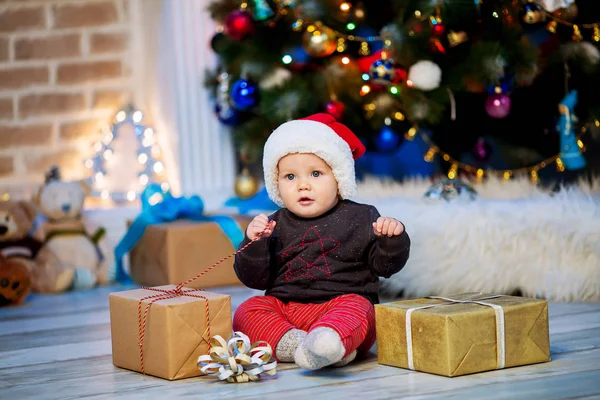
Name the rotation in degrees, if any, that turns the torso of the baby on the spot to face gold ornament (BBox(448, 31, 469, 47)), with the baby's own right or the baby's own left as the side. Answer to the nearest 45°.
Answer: approximately 135° to the baby's own left

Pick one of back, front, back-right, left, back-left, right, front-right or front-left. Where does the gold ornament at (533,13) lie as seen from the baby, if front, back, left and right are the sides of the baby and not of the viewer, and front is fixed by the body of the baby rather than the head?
back-left

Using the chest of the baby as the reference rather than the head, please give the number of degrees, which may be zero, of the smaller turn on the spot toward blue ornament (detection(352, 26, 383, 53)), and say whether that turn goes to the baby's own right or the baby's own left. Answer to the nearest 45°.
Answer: approximately 180°

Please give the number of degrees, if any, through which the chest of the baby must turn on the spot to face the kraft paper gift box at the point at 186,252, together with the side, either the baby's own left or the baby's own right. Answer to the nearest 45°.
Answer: approximately 135° to the baby's own right

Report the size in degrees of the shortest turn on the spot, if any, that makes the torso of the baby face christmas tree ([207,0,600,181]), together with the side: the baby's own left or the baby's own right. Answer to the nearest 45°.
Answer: approximately 180°

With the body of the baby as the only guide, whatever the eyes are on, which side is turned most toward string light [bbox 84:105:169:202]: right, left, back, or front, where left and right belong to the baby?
back

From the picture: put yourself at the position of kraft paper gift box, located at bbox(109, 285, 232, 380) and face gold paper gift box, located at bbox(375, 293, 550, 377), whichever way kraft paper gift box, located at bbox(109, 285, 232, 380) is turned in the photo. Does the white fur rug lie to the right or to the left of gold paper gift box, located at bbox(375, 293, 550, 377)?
left

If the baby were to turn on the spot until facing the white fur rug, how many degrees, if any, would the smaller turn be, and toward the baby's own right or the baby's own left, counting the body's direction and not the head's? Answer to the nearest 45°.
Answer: approximately 135° to the baby's own left

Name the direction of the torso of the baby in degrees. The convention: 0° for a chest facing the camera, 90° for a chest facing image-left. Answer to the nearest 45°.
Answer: approximately 0°

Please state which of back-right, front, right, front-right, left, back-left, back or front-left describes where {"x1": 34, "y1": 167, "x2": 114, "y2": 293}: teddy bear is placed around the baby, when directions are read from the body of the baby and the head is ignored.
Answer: back-right

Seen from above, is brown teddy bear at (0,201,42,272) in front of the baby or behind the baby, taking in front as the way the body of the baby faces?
behind

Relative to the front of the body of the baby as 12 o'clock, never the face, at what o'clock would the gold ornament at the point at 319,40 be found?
The gold ornament is roughly at 6 o'clock from the baby.

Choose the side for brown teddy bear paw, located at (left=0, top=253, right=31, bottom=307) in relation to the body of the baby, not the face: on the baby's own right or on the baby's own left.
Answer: on the baby's own right

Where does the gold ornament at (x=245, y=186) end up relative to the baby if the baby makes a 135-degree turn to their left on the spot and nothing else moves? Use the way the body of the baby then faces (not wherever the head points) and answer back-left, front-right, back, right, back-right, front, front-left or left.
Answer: front-left

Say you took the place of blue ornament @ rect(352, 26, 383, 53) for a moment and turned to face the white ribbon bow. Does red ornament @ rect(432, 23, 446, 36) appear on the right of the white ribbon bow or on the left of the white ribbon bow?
left
